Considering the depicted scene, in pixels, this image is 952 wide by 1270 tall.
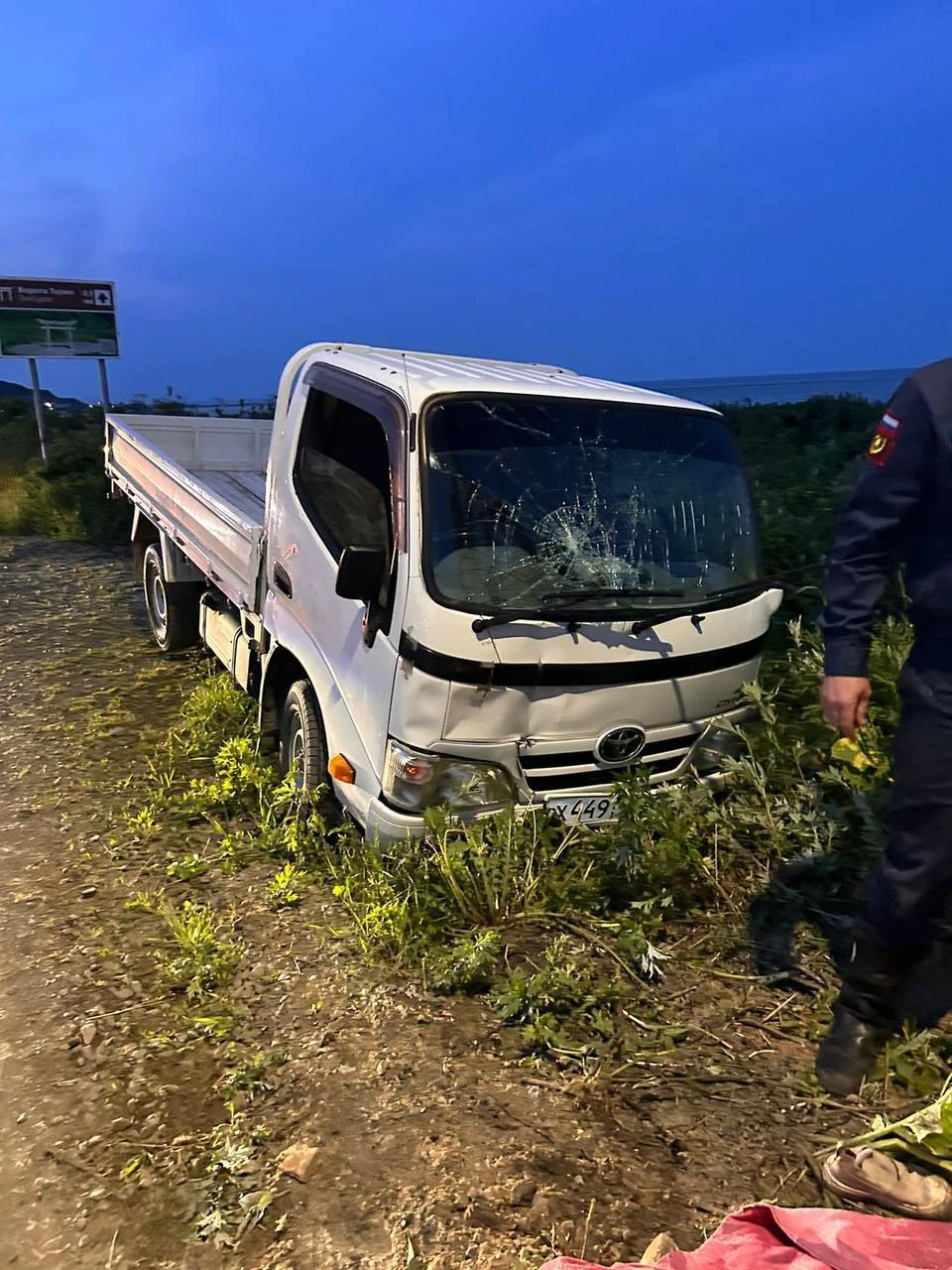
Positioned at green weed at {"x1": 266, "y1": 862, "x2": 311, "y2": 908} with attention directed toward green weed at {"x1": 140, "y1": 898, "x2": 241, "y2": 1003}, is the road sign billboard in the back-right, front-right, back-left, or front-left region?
back-right

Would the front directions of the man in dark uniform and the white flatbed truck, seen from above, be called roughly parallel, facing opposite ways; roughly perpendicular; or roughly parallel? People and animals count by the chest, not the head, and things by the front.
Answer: roughly perpendicular

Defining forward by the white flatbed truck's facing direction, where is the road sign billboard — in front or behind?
behind
